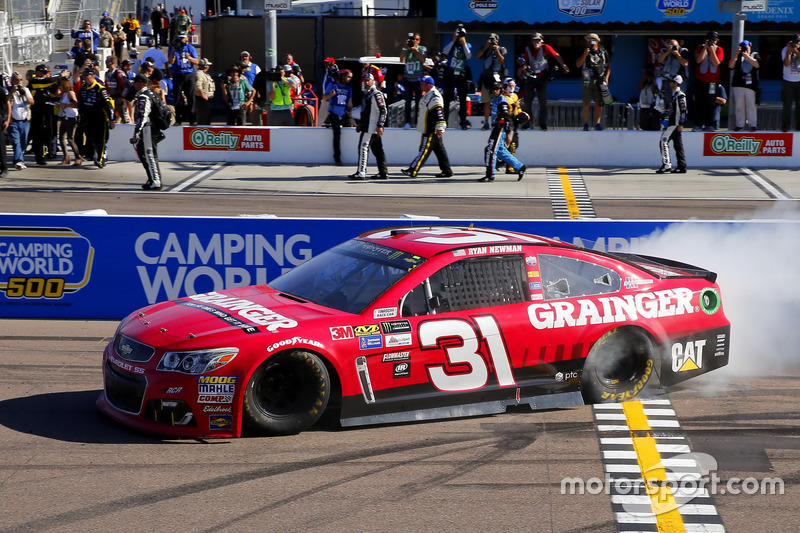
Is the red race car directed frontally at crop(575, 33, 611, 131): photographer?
no

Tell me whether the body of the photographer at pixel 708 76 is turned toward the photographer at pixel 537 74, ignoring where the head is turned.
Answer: no

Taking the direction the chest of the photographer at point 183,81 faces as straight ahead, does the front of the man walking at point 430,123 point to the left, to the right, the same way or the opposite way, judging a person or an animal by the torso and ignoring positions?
to the right

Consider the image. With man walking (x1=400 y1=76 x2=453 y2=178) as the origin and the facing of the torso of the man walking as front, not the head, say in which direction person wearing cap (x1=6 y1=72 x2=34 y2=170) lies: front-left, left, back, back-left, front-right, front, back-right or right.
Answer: front

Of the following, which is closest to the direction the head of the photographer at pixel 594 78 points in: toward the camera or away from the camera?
toward the camera

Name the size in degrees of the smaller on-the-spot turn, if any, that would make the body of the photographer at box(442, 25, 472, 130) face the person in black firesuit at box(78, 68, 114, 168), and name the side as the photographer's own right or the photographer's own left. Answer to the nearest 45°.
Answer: approximately 45° to the photographer's own right

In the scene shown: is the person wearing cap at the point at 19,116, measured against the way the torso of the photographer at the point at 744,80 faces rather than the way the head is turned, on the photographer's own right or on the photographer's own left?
on the photographer's own right

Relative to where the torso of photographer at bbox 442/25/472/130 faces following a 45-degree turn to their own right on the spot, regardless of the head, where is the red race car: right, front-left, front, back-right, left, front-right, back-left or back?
front-left

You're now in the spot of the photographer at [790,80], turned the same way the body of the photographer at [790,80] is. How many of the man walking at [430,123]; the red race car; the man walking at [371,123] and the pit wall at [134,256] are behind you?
0

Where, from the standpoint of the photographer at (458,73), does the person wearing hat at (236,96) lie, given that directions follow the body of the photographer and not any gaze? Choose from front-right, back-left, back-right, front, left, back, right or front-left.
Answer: right

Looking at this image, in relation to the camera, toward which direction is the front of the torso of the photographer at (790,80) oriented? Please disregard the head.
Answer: toward the camera

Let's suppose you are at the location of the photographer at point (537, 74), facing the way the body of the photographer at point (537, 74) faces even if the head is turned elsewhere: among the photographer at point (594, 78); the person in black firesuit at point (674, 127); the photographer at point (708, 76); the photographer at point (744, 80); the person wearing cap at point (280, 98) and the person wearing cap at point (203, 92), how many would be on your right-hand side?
2

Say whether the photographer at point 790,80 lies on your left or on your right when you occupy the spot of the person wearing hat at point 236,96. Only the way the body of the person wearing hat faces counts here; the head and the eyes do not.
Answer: on your left

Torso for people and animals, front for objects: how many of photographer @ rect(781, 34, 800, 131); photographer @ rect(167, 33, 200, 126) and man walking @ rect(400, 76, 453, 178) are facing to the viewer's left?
1

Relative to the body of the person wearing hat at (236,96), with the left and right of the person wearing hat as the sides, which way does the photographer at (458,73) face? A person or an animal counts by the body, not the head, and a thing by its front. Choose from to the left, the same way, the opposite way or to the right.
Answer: the same way

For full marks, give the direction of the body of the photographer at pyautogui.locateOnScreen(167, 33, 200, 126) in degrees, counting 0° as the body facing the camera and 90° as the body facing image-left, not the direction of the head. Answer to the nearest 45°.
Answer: approximately 0°

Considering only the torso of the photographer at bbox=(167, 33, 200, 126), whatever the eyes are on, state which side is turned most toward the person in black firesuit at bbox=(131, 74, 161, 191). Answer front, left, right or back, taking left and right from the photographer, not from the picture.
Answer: front
